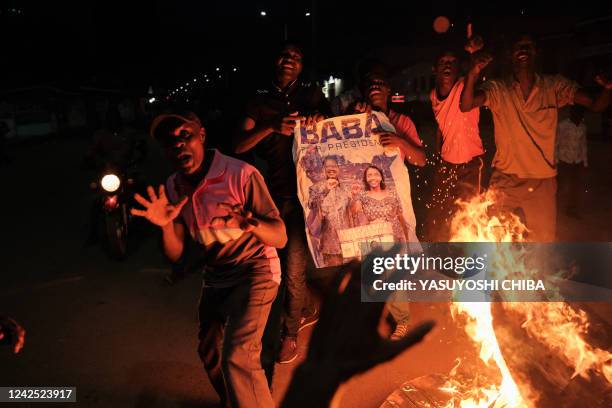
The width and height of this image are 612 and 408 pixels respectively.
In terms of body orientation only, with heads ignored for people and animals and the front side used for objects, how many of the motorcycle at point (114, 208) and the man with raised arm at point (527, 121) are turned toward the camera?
2

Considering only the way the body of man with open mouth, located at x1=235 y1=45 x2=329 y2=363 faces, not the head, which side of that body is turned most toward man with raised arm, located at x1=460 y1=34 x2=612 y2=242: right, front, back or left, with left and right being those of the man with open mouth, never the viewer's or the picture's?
left

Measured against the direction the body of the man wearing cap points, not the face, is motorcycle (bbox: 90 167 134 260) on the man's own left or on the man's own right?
on the man's own right

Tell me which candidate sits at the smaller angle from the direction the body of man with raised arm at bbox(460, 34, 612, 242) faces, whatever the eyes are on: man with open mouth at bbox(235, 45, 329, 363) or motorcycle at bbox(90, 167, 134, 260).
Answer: the man with open mouth

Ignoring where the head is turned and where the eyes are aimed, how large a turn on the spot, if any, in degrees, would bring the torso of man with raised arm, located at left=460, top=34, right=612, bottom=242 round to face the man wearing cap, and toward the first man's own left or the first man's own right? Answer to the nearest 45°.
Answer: approximately 45° to the first man's own right

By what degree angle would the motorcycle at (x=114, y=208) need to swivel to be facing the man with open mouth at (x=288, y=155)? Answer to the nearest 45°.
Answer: approximately 45° to its left
